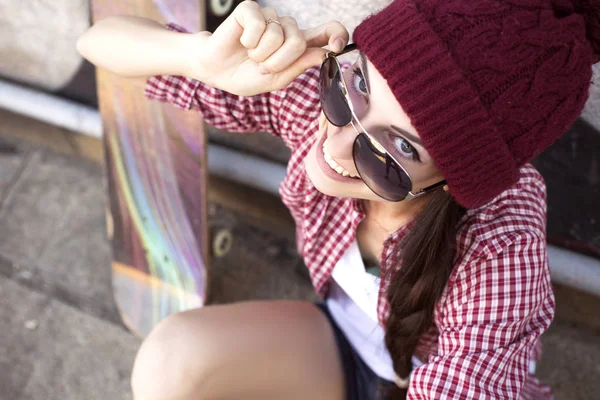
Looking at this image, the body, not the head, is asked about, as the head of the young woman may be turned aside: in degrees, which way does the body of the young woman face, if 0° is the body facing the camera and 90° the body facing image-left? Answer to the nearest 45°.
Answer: approximately 45°

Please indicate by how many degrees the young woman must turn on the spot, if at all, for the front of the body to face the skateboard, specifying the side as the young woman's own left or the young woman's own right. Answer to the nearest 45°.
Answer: approximately 90° to the young woman's own right
